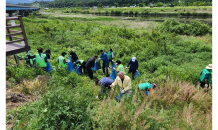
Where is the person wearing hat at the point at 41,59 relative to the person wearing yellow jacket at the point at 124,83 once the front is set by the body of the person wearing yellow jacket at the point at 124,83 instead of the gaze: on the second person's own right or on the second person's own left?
on the second person's own right

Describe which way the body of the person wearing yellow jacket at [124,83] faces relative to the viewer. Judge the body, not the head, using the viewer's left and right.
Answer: facing the viewer and to the left of the viewer
